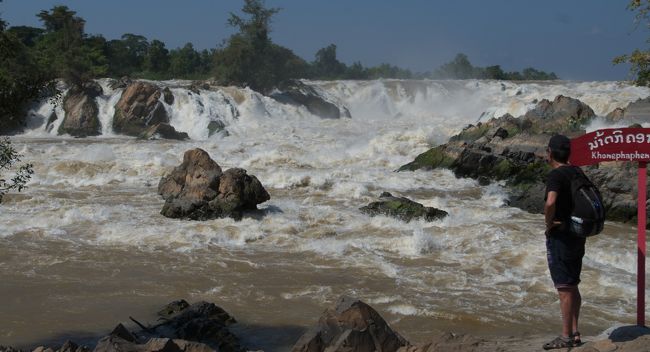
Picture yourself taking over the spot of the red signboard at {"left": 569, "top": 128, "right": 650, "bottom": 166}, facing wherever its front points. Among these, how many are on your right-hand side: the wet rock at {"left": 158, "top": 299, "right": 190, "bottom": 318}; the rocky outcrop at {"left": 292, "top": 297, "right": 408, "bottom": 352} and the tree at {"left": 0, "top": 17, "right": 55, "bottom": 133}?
3

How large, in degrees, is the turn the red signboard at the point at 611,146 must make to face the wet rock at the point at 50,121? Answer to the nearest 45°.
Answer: approximately 135° to its right

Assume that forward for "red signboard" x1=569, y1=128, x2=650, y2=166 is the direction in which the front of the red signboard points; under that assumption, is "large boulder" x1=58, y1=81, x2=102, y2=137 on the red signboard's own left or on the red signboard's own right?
on the red signboard's own right

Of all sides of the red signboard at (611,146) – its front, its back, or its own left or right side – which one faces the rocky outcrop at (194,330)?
right

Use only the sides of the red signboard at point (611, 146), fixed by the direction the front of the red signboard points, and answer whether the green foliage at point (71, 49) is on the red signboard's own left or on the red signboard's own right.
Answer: on the red signboard's own right

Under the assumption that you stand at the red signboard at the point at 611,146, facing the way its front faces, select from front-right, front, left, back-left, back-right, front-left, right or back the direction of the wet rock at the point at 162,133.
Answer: back-right

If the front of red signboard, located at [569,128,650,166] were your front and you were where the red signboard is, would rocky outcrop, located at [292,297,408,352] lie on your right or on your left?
on your right

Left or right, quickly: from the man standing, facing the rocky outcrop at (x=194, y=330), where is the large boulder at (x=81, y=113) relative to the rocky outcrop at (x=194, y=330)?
right

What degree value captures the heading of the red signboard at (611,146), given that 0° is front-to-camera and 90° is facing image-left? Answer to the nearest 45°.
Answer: approximately 0°

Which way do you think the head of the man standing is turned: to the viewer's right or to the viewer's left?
to the viewer's left
